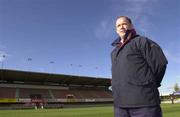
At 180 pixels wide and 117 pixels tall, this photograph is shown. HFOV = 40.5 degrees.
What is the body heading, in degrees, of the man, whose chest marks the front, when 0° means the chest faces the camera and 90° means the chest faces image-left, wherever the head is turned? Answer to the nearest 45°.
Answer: approximately 45°
